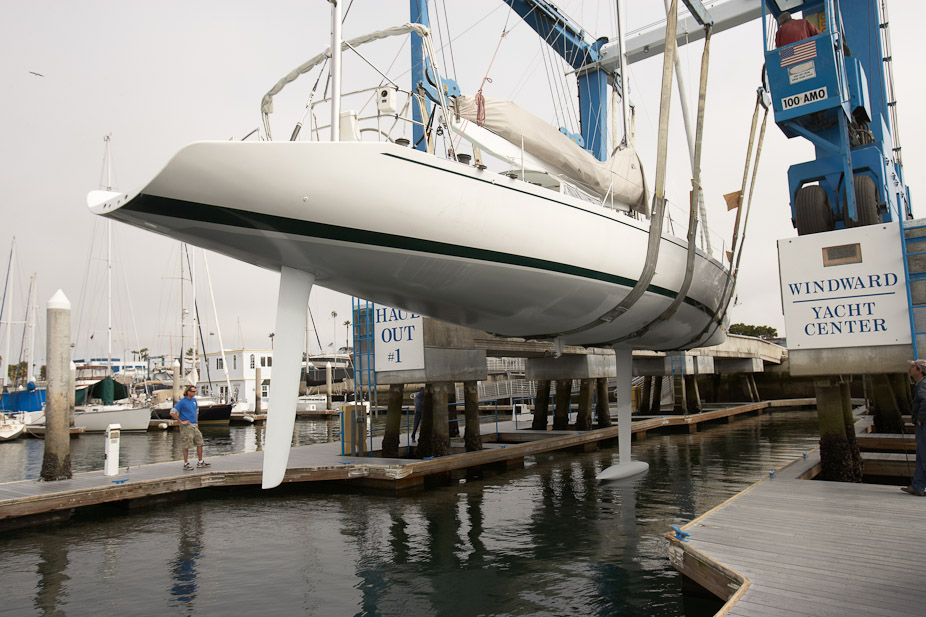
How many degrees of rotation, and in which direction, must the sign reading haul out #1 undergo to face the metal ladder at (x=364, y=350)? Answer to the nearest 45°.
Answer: approximately 135° to its right

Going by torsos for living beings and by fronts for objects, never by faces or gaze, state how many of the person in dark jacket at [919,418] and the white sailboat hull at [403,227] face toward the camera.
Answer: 0

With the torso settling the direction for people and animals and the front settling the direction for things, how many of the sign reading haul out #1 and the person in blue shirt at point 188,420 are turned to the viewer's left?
0

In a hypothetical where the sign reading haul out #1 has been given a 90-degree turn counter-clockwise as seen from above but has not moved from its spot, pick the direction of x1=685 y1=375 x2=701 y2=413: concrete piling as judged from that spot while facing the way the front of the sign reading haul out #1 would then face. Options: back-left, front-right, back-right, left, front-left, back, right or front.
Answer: front-left

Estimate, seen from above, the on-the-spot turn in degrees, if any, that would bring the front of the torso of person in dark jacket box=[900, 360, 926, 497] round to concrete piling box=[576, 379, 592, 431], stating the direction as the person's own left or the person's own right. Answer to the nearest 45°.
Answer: approximately 45° to the person's own right

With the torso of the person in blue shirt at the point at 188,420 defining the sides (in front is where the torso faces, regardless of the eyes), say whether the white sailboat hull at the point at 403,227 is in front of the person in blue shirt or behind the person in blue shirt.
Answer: in front

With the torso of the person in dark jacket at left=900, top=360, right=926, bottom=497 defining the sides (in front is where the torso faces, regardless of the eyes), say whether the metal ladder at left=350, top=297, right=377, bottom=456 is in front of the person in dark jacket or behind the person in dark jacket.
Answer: in front

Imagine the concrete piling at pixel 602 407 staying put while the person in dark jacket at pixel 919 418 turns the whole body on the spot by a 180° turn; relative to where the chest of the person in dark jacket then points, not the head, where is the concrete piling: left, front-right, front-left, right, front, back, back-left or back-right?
back-left

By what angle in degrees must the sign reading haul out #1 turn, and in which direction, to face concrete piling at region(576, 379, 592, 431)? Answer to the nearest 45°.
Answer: approximately 135° to its left

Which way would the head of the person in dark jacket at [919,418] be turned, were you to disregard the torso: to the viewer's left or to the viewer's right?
to the viewer's left

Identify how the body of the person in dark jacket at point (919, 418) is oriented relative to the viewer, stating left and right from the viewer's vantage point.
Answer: facing to the left of the viewer
